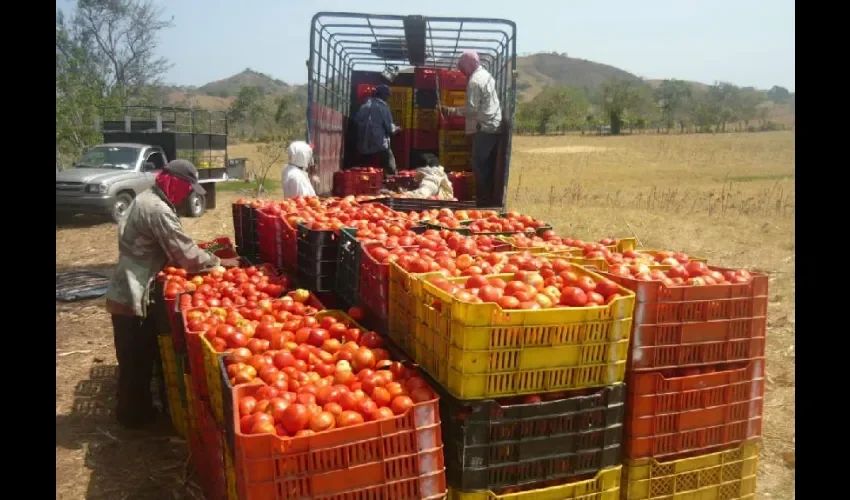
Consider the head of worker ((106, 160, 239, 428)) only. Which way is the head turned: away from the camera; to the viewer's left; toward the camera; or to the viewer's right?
to the viewer's right

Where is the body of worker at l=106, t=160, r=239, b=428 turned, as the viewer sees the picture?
to the viewer's right

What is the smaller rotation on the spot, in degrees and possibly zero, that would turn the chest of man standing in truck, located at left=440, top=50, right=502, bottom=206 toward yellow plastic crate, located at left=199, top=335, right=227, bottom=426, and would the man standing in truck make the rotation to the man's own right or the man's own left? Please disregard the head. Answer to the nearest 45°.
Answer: approximately 90° to the man's own left

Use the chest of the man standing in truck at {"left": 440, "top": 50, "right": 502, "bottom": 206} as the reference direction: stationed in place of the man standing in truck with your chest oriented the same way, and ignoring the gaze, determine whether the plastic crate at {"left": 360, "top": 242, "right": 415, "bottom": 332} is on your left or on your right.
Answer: on your left

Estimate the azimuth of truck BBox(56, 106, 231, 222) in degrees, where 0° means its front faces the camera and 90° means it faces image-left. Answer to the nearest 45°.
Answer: approximately 45°

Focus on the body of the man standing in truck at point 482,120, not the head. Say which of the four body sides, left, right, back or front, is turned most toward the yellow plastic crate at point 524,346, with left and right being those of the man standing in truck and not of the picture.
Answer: left

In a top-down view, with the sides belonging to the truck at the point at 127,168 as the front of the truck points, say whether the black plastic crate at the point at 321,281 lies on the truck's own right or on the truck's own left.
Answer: on the truck's own left

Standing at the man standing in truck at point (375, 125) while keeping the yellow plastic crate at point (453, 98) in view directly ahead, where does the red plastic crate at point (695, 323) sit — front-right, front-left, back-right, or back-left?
back-right

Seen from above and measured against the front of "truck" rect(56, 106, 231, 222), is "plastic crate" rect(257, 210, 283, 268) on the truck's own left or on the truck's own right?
on the truck's own left

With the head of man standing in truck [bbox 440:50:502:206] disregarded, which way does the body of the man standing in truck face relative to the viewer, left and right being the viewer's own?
facing to the left of the viewer
